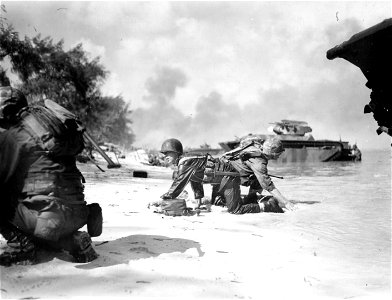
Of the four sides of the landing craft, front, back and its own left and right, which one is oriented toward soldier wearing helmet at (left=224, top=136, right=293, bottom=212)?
left

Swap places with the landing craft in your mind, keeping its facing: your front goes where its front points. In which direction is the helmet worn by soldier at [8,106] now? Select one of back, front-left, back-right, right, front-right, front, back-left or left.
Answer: left

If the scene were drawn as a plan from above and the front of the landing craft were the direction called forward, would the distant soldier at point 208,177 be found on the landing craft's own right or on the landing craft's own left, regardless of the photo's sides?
on the landing craft's own left

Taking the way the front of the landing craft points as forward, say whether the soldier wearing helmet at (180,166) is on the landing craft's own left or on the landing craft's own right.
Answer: on the landing craft's own left

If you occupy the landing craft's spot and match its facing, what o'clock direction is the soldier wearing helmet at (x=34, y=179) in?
The soldier wearing helmet is roughly at 9 o'clock from the landing craft.

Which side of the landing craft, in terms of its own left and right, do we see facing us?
left

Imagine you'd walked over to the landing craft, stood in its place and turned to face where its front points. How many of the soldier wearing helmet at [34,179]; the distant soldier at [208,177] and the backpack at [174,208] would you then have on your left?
3

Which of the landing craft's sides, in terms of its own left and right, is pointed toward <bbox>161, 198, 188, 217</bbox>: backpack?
left

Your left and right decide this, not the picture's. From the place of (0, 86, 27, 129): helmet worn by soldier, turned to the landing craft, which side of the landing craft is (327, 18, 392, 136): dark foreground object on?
right

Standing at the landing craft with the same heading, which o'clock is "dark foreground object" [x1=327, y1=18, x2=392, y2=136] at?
The dark foreground object is roughly at 9 o'clock from the landing craft.

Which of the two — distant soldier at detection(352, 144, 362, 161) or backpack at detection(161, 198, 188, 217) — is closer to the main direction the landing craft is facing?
the backpack
